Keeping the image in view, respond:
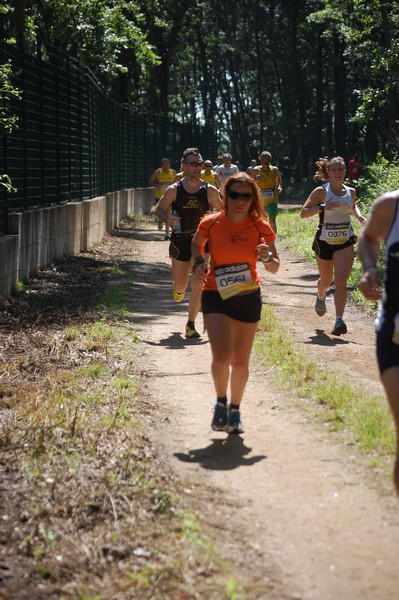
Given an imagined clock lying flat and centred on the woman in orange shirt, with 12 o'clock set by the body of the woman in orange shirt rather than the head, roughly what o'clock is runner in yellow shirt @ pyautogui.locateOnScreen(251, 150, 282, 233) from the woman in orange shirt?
The runner in yellow shirt is roughly at 6 o'clock from the woman in orange shirt.

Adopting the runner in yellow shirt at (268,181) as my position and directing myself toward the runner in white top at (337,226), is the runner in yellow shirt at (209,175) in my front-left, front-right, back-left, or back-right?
back-right

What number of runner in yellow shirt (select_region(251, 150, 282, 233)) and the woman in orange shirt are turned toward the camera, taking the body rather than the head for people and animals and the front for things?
2

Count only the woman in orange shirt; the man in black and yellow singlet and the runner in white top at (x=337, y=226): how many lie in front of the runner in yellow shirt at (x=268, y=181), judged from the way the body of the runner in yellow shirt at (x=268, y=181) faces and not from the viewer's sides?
3

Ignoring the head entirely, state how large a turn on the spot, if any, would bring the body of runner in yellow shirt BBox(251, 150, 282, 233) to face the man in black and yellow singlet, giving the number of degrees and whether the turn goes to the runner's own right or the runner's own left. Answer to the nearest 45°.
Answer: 0° — they already face them

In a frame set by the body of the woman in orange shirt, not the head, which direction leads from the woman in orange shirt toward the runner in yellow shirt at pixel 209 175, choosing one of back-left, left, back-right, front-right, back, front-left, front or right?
back

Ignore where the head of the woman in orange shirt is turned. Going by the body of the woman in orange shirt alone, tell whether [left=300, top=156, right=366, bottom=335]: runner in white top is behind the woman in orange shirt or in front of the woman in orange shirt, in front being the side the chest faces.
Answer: behind

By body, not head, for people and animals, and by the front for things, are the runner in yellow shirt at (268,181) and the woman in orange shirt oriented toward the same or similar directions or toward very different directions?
same or similar directions

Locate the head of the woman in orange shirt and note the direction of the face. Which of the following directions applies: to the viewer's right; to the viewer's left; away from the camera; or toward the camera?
toward the camera

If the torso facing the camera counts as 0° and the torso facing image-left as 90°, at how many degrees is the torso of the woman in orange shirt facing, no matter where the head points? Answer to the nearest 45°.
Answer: approximately 0°

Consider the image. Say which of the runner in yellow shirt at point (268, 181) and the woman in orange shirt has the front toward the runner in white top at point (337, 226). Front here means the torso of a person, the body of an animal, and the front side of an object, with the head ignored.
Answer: the runner in yellow shirt

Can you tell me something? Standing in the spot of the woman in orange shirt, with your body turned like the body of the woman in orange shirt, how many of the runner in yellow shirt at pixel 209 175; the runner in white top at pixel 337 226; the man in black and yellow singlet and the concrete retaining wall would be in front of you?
0

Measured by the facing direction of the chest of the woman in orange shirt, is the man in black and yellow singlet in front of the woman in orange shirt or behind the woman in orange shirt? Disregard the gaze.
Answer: behind

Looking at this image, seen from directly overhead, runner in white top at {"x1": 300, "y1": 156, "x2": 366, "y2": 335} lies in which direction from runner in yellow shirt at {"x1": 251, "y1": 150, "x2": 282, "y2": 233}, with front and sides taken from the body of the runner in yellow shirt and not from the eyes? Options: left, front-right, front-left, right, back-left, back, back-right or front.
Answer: front

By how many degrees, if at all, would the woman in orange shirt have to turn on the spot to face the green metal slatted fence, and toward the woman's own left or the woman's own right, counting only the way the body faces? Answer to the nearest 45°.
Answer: approximately 180°

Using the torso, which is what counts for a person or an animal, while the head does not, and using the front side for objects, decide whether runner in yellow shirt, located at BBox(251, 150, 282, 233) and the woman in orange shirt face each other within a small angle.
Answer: no

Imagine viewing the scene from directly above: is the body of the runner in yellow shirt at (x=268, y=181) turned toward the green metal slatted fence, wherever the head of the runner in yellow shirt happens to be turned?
no

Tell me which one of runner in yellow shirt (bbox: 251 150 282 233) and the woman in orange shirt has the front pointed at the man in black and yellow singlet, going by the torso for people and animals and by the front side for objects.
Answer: the runner in yellow shirt

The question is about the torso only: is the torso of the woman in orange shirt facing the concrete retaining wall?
no

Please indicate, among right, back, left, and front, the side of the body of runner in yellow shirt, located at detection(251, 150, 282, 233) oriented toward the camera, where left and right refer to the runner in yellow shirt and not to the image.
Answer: front
